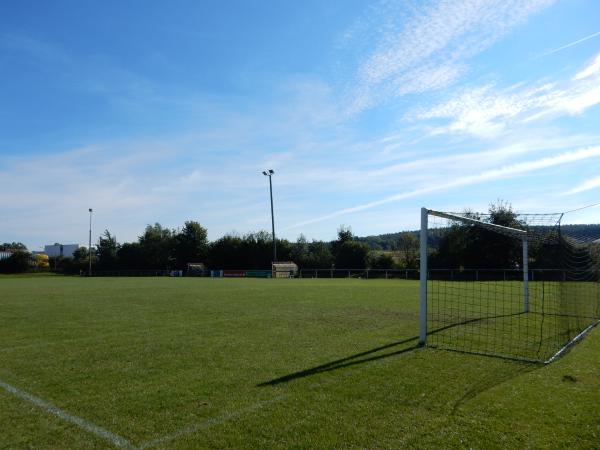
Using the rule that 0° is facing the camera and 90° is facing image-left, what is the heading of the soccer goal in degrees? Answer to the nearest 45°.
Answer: approximately 90°
